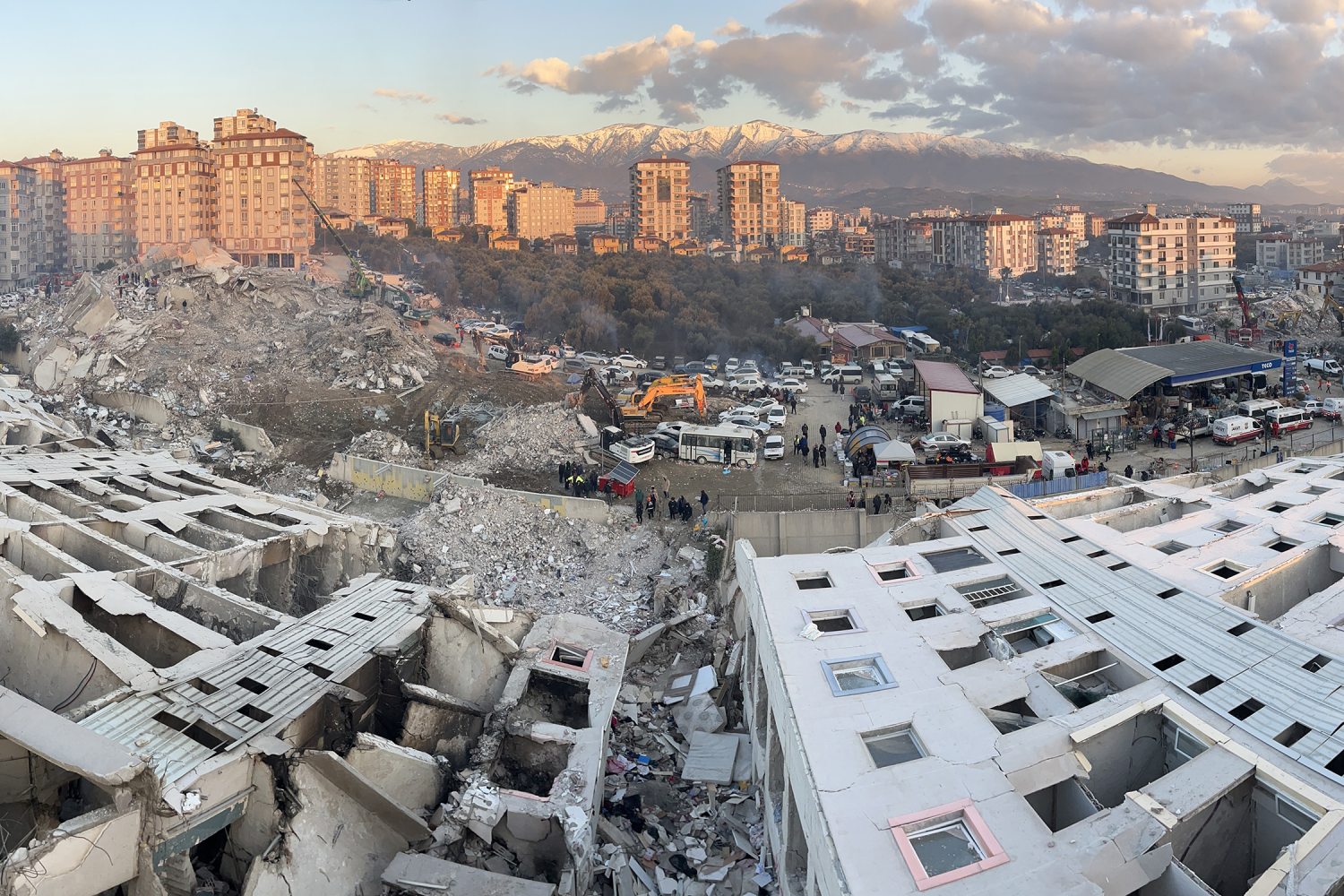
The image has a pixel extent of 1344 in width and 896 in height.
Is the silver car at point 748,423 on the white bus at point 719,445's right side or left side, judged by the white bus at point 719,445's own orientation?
on its left

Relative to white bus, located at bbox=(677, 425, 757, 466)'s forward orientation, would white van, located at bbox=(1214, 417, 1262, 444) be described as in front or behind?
in front

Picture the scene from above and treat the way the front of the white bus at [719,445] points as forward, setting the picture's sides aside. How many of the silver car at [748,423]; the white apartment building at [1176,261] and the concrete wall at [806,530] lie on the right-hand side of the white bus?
1

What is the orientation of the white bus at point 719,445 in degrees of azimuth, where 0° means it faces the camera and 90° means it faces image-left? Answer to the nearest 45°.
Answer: approximately 270°
